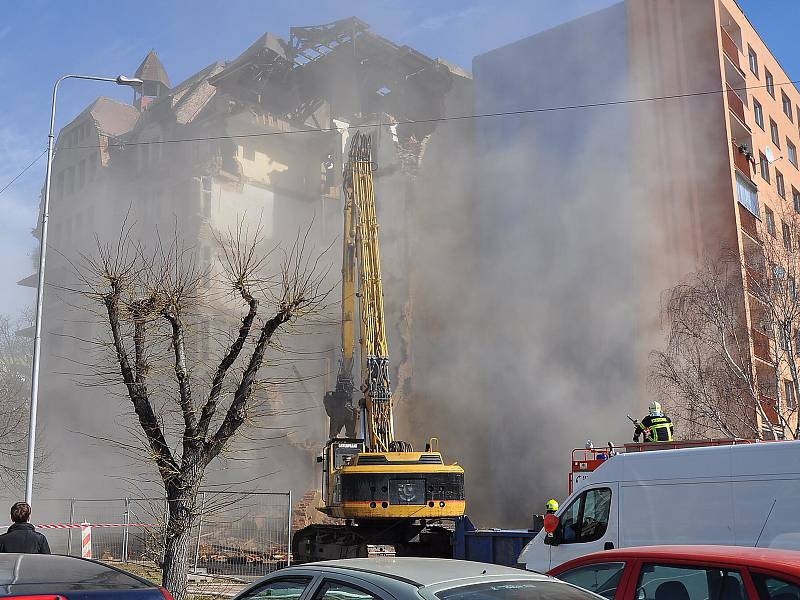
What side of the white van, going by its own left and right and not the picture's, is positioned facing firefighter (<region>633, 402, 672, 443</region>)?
right

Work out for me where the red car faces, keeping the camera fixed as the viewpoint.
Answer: facing to the left of the viewer

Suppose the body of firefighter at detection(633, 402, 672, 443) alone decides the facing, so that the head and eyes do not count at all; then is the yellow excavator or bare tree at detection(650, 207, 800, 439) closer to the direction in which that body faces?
the yellow excavator

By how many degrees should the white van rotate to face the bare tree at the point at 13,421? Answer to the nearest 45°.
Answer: approximately 45° to its right

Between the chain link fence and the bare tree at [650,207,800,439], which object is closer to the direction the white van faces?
the chain link fence

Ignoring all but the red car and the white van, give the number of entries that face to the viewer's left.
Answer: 2

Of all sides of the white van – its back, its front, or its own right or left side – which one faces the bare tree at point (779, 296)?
right

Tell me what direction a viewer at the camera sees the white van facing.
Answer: facing to the left of the viewer

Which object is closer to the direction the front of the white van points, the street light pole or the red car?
the street light pole

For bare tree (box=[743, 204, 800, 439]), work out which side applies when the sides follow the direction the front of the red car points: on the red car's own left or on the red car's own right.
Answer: on the red car's own right

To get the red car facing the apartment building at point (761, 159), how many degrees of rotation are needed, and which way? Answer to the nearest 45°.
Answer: approximately 90° to its right

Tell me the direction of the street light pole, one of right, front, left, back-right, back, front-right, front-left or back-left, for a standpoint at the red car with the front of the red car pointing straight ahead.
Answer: front-right

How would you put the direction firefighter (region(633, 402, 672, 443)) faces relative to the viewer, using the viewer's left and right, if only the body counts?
facing away from the viewer and to the left of the viewer

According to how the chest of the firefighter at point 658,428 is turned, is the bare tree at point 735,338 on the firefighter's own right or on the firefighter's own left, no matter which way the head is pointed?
on the firefighter's own right

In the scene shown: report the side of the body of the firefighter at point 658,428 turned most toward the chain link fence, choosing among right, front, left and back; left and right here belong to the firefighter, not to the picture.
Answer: left

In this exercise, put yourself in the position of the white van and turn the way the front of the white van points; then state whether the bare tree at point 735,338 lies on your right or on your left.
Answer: on your right
